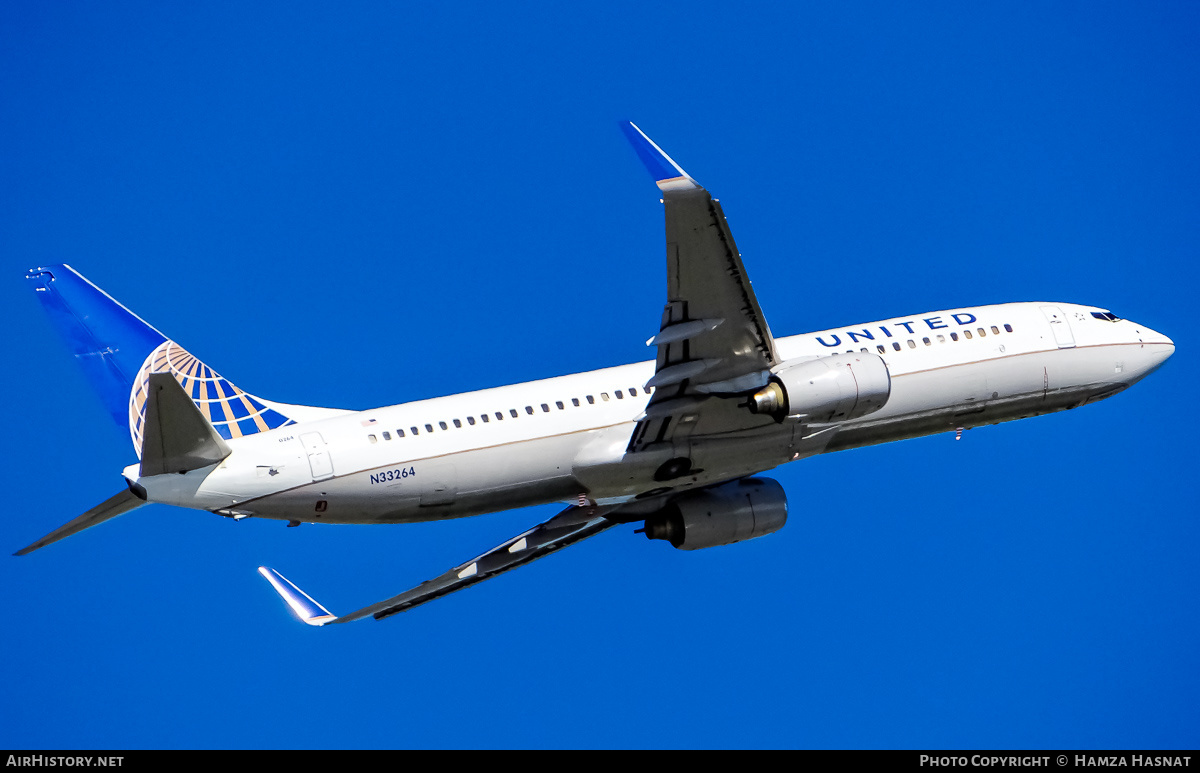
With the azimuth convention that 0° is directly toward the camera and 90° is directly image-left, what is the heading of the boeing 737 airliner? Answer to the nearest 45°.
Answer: approximately 225°
